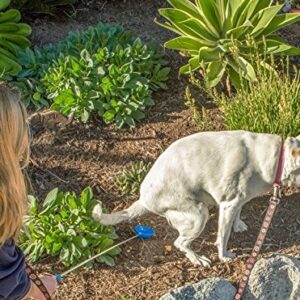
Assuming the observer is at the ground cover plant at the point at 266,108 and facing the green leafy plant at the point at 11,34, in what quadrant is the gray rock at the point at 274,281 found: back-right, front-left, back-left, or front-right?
back-left

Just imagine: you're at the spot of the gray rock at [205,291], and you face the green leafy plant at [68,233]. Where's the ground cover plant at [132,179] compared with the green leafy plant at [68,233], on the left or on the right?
right

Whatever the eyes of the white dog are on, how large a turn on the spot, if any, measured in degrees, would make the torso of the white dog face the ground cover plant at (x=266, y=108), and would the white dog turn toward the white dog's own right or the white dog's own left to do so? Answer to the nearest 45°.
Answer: approximately 90° to the white dog's own left

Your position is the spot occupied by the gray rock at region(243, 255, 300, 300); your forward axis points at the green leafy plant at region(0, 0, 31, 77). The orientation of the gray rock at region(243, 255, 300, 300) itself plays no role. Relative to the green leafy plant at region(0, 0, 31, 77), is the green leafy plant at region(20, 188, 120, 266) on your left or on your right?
left

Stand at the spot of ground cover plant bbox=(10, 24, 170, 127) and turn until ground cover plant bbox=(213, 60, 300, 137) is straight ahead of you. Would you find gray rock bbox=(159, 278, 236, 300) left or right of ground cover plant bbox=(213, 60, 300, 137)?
right

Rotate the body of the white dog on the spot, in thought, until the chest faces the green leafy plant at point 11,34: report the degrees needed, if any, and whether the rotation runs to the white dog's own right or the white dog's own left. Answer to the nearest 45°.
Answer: approximately 135° to the white dog's own left

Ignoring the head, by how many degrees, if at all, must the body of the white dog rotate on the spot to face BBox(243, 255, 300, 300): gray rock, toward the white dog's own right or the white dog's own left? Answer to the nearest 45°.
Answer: approximately 45° to the white dog's own right

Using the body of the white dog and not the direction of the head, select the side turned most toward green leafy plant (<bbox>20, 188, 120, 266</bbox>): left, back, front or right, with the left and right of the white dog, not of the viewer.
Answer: back

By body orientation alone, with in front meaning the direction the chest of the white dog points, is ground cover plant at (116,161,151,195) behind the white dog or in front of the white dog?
behind

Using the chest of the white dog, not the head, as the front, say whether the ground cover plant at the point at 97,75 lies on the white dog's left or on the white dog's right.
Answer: on the white dog's left

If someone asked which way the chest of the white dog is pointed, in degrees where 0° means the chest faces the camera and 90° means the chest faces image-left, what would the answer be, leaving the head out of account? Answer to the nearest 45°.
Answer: approximately 270°

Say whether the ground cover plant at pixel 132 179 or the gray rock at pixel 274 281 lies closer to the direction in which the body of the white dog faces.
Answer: the gray rock
